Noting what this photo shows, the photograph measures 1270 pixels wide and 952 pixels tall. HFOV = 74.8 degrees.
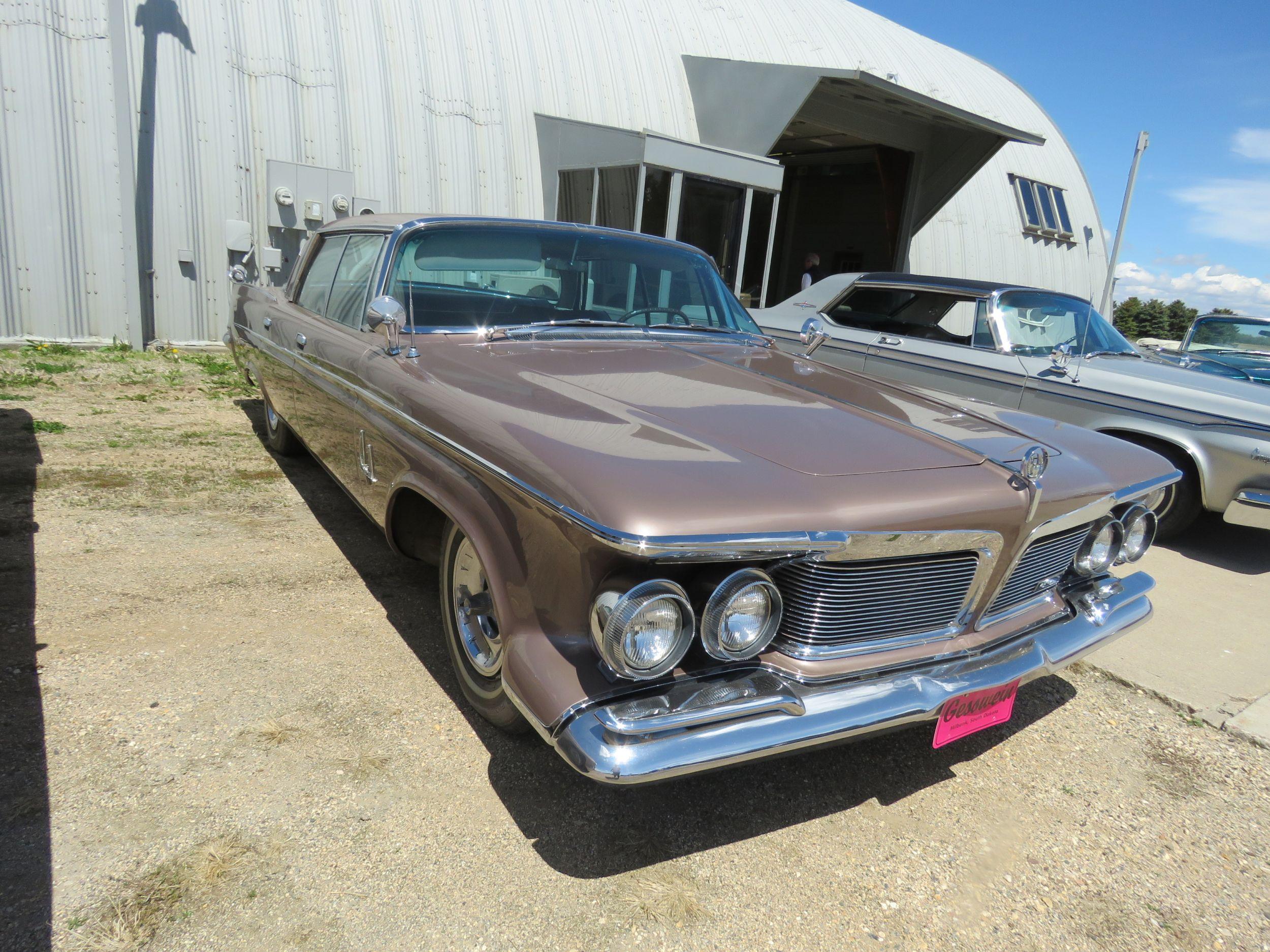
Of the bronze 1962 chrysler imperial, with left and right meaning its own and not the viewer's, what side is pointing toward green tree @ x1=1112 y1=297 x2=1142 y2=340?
left

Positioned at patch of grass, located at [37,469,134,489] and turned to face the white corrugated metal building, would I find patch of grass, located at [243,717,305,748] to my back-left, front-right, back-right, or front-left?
back-right

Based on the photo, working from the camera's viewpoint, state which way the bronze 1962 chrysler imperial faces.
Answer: facing the viewer and to the right of the viewer

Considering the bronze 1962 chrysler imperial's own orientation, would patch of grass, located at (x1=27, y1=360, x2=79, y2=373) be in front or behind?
behind

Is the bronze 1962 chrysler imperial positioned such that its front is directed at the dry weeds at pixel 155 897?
no

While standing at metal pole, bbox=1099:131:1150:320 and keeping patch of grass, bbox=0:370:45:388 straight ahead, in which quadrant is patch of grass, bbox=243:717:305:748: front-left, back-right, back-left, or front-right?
front-left

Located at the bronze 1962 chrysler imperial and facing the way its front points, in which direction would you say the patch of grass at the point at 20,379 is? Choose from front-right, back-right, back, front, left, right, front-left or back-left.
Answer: back

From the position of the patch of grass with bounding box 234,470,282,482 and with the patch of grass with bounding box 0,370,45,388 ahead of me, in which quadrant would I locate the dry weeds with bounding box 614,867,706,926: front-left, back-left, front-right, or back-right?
back-left

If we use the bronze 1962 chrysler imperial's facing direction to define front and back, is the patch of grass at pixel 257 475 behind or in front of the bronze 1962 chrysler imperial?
behind

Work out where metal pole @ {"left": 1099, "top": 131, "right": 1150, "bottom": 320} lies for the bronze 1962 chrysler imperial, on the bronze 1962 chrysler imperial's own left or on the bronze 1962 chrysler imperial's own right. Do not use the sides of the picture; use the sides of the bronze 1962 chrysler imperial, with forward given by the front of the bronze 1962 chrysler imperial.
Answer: on the bronze 1962 chrysler imperial's own left

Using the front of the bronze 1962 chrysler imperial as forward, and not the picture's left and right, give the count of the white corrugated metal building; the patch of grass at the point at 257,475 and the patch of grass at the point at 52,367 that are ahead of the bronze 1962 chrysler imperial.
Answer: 0

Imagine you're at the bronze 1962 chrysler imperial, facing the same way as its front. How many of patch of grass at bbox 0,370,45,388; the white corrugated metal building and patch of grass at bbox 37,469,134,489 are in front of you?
0

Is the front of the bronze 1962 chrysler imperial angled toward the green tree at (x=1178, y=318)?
no

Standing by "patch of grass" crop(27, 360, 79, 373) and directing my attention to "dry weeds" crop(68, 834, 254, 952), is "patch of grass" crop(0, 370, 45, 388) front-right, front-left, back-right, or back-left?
front-right

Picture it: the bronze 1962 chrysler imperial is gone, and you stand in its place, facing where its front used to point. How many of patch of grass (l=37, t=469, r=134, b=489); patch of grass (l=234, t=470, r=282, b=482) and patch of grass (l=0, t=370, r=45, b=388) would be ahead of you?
0

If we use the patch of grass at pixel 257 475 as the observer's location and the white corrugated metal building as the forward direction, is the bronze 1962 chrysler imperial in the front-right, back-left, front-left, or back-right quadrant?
back-right
